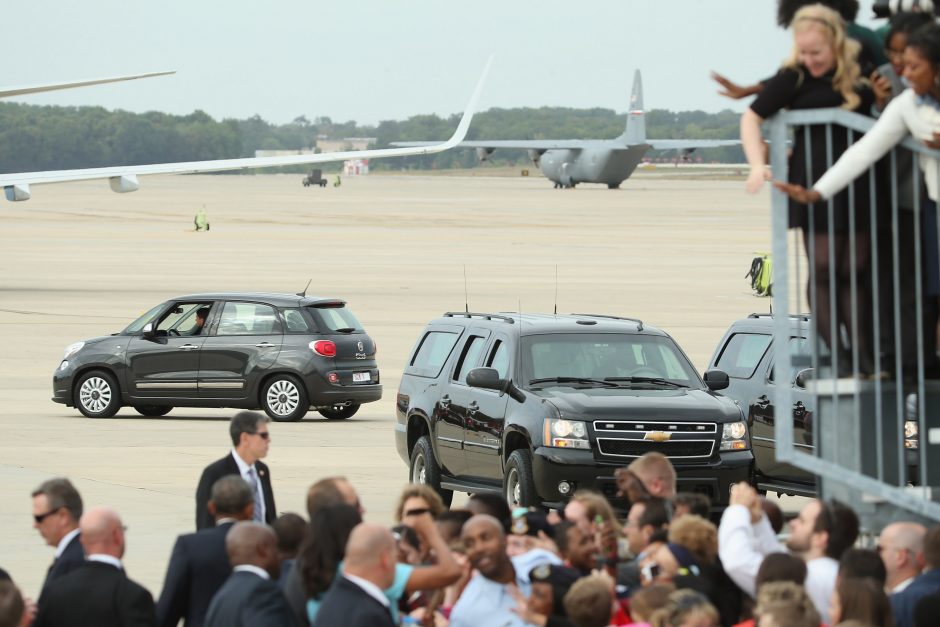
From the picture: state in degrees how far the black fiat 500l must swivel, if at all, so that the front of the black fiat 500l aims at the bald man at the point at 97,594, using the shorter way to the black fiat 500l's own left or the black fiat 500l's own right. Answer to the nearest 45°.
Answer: approximately 135° to the black fiat 500l's own left

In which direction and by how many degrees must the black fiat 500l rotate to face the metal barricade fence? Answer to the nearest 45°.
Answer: approximately 135° to its left

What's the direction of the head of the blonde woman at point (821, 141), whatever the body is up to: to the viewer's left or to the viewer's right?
to the viewer's left

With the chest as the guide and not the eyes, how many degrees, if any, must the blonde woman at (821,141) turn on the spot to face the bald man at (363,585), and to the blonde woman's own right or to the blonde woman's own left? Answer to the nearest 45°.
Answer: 0° — they already face them

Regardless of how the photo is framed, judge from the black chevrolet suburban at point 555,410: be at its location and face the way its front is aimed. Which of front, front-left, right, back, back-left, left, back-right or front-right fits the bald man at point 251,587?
front-right

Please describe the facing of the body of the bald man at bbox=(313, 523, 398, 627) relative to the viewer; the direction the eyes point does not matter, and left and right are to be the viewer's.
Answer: facing away from the viewer and to the right of the viewer

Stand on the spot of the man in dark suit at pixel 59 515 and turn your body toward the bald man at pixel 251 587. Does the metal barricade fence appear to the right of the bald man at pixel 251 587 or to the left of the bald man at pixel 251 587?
left

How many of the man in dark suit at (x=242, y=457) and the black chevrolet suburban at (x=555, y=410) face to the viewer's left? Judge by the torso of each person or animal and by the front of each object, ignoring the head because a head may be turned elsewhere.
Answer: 0

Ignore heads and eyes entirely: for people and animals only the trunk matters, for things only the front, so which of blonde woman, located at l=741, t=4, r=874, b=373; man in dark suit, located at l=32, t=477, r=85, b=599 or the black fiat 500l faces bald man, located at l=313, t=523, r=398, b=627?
the blonde woman
